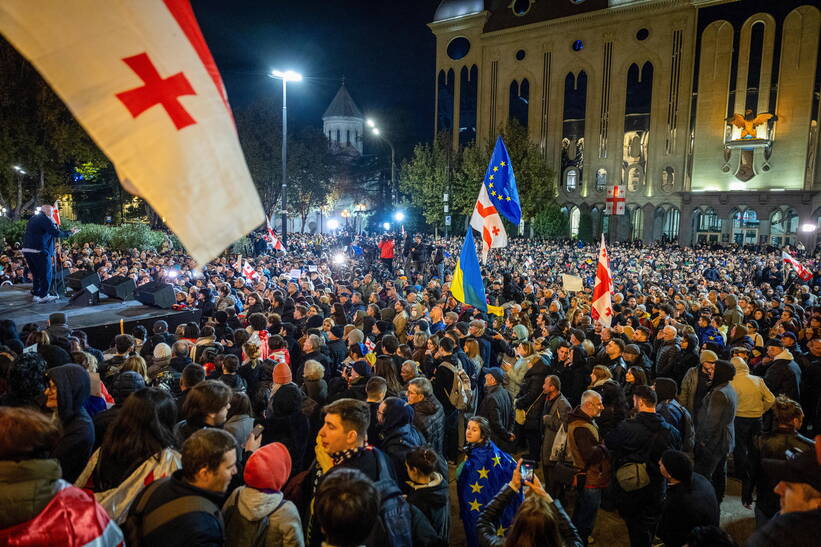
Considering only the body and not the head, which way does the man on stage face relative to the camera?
to the viewer's right

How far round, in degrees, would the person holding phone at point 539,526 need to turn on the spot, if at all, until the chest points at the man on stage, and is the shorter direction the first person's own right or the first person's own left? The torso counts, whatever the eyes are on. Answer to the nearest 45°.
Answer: approximately 45° to the first person's own left

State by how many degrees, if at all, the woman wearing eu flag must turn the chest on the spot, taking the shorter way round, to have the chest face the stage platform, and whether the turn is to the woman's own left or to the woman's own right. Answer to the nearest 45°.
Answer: approximately 90° to the woman's own right

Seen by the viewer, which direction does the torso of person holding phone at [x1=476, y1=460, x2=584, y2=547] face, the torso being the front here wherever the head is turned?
away from the camera

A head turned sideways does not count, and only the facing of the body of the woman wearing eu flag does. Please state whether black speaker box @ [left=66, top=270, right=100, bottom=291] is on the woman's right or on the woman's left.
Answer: on the woman's right

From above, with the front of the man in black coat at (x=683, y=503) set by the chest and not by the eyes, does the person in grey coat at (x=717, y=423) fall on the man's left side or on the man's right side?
on the man's right side

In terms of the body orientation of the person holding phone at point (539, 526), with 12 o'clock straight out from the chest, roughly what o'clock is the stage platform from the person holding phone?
The stage platform is roughly at 10 o'clock from the person holding phone.

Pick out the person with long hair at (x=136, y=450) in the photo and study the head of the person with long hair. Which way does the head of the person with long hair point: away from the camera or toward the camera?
away from the camera

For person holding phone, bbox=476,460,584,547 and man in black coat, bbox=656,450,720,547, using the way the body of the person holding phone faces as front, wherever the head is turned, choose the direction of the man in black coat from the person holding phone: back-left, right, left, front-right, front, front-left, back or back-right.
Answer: front-right

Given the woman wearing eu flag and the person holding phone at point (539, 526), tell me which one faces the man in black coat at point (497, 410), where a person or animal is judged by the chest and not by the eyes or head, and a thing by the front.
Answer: the person holding phone

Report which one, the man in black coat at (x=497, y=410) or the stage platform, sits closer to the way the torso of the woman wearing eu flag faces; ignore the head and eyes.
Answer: the stage platform

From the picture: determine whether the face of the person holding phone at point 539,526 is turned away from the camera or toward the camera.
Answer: away from the camera

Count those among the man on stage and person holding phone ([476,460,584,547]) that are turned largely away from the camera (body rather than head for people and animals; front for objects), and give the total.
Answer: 1

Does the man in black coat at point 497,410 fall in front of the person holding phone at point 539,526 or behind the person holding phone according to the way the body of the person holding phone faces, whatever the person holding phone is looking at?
in front
